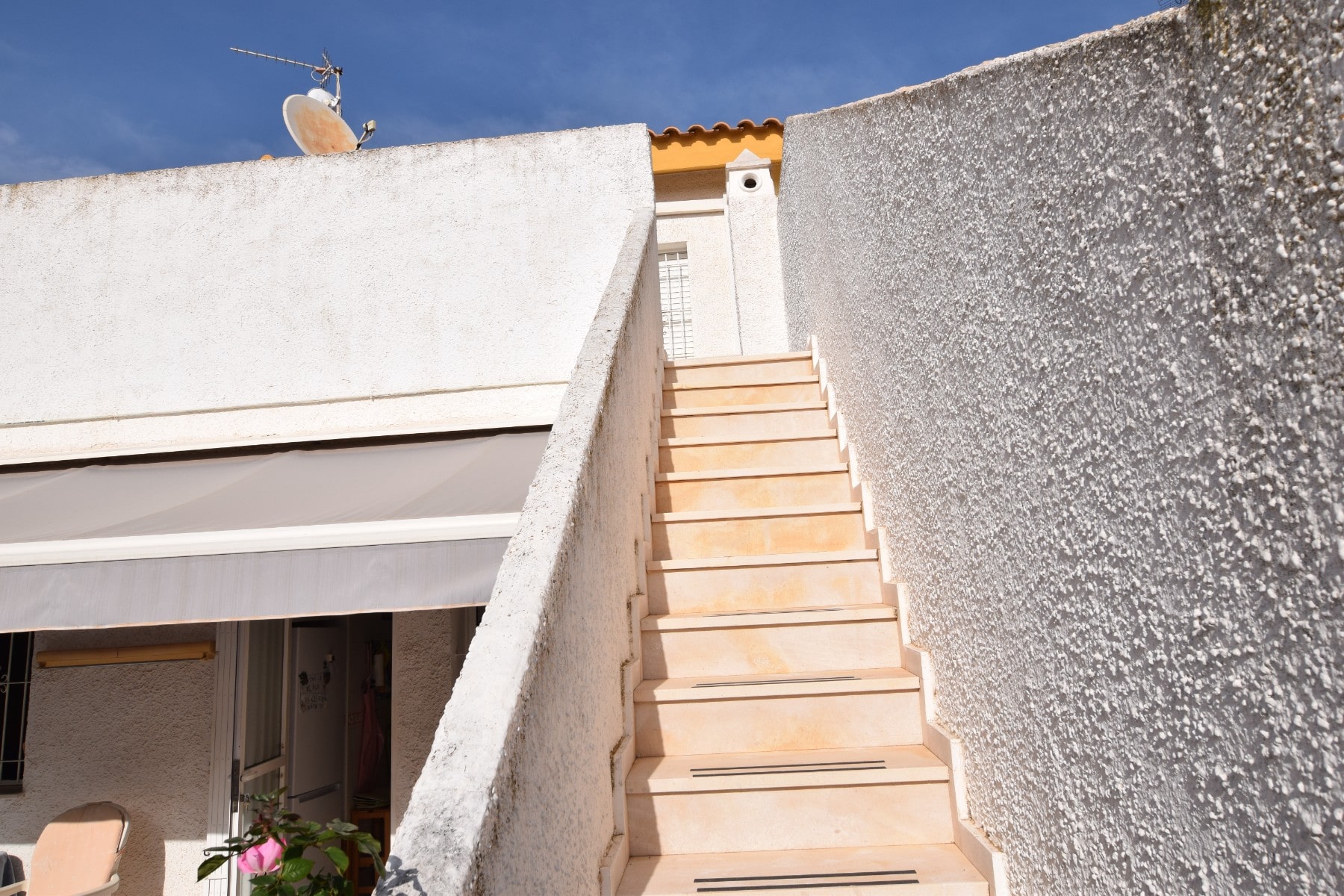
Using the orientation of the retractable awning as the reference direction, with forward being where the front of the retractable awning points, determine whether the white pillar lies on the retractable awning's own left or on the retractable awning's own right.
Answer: on the retractable awning's own left

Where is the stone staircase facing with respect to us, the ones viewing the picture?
facing the viewer

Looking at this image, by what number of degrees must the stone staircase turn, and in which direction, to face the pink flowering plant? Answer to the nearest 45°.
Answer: approximately 90° to its right

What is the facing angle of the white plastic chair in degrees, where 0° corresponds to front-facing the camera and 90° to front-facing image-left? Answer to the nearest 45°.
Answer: approximately 45°

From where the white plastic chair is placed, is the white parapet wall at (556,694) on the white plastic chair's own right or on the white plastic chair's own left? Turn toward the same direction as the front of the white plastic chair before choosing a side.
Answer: on the white plastic chair's own left

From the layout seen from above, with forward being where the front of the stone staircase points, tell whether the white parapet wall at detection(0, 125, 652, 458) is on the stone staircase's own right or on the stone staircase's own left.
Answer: on the stone staircase's own right

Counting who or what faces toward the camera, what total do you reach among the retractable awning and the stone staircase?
2

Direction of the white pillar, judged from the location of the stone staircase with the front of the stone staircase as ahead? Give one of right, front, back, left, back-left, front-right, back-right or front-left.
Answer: back

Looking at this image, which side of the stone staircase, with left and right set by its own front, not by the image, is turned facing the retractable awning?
right
